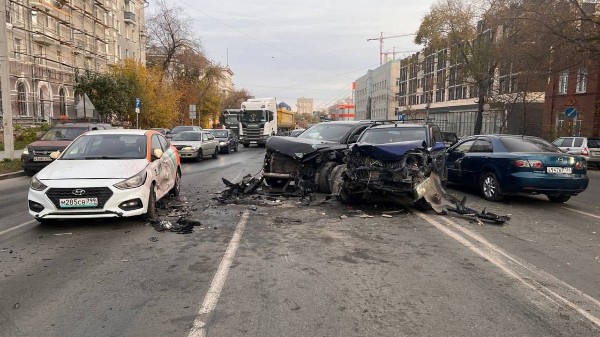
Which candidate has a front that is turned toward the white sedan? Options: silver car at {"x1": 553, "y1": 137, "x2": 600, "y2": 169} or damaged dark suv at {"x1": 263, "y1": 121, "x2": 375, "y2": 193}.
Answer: the damaged dark suv

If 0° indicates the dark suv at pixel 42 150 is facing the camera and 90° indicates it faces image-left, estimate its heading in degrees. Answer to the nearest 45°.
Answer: approximately 45°

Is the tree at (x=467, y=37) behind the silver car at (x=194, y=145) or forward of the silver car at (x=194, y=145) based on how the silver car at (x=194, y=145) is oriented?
behind

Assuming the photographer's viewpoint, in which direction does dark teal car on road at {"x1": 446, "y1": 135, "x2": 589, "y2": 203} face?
facing away from the viewer and to the left of the viewer

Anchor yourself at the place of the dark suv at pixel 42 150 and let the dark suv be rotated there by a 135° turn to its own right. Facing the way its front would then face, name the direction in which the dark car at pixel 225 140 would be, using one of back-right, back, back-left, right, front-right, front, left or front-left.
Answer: front-right

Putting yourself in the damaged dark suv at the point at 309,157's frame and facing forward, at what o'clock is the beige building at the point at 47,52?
The beige building is roughly at 3 o'clock from the damaged dark suv.

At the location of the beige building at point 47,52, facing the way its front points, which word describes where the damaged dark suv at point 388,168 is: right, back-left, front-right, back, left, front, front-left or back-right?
front-right

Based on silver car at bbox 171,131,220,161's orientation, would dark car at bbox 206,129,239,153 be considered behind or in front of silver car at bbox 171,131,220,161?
behind

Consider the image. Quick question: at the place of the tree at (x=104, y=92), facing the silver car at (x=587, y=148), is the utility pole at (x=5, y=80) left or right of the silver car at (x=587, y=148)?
right

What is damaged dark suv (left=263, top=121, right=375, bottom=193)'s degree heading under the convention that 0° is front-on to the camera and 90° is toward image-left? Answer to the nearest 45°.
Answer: approximately 45°

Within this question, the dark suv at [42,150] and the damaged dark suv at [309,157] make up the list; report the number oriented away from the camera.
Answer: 0

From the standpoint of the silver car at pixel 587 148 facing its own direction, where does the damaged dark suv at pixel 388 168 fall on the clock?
The damaged dark suv is roughly at 8 o'clock from the silver car.

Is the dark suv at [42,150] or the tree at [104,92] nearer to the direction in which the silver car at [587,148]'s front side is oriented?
the tree
